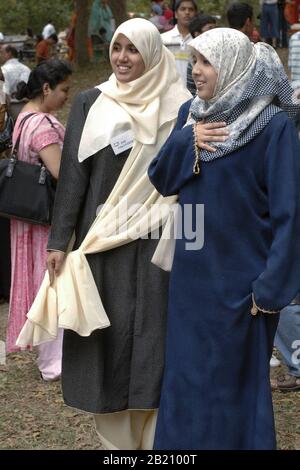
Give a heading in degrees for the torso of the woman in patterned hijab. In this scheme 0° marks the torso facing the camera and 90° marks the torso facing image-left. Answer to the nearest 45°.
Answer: approximately 45°

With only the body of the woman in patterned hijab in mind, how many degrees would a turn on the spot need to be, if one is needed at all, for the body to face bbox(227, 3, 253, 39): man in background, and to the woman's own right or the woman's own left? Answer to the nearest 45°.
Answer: approximately 135° to the woman's own right

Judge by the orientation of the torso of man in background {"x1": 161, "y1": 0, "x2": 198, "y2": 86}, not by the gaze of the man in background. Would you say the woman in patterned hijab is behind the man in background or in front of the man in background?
in front

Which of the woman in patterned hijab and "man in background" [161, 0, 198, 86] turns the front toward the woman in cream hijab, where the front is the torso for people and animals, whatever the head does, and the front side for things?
the man in background

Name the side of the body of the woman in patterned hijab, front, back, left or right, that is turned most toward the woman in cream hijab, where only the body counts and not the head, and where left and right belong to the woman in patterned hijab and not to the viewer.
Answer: right

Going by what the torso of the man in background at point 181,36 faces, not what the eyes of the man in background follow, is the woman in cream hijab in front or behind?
in front

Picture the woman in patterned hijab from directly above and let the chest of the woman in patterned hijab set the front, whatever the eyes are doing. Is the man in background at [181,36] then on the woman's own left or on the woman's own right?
on the woman's own right

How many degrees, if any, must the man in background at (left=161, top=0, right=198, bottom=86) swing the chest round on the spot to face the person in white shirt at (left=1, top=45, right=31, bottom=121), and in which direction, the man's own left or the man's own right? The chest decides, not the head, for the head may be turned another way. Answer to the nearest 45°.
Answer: approximately 135° to the man's own right
